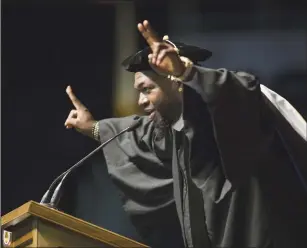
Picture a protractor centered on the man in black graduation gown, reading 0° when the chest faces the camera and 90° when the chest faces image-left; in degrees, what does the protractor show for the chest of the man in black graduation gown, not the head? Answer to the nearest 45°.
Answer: approximately 45°

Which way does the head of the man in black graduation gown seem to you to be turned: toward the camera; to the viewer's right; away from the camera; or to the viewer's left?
to the viewer's left

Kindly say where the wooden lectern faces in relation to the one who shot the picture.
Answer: facing the viewer and to the left of the viewer

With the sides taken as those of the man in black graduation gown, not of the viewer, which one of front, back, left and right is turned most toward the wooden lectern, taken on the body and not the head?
front

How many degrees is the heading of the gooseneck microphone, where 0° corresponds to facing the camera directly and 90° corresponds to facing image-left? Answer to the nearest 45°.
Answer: approximately 270°

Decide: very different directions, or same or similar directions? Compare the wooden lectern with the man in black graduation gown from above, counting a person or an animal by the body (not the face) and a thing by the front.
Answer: same or similar directions

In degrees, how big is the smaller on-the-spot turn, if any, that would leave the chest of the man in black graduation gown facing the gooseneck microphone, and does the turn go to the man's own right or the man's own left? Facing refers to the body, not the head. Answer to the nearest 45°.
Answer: approximately 45° to the man's own right

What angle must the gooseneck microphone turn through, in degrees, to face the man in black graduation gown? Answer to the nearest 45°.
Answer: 0° — it already faces them

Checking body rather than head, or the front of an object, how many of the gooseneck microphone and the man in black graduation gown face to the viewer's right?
1
